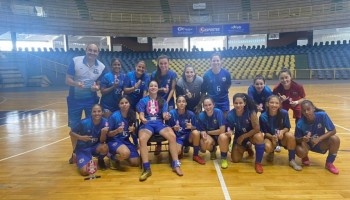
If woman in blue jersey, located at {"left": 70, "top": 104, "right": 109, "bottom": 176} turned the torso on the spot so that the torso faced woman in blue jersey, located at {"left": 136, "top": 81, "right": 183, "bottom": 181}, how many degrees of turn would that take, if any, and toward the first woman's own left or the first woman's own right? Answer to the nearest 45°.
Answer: approximately 90° to the first woman's own left

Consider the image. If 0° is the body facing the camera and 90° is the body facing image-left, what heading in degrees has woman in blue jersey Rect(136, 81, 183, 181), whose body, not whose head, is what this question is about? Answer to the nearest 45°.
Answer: approximately 0°

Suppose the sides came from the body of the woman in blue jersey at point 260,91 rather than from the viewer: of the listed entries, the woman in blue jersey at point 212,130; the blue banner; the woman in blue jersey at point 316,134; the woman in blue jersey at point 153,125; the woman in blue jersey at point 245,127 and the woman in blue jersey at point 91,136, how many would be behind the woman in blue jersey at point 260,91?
1

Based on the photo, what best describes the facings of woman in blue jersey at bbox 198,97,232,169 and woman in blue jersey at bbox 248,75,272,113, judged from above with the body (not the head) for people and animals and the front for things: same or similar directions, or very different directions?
same or similar directions

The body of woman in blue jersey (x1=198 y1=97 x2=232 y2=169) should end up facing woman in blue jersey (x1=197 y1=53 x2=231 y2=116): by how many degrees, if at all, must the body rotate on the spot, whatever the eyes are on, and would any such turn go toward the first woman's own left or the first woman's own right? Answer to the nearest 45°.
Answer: approximately 180°

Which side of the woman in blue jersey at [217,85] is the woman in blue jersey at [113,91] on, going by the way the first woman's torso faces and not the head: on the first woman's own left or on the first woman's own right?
on the first woman's own right

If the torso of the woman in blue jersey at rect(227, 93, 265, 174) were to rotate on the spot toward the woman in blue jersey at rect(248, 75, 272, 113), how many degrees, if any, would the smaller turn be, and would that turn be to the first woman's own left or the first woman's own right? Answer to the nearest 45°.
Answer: approximately 180°

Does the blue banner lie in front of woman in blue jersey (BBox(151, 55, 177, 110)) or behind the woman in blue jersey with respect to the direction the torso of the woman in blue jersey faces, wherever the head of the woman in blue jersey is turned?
behind

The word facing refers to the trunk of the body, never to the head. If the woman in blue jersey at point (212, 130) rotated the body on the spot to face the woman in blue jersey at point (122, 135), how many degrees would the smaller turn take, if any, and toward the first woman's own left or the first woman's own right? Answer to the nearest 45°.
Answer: approximately 90° to the first woman's own right

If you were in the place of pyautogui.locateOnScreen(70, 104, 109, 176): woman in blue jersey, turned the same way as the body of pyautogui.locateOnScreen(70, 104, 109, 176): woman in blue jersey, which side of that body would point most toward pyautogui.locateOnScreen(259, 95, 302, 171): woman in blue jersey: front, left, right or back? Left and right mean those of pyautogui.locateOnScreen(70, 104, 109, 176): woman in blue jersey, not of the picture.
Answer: left

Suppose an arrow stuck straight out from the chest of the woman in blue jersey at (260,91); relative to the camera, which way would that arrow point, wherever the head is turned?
toward the camera

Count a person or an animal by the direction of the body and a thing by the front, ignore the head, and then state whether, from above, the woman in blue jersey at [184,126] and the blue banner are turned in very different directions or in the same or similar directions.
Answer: same or similar directions

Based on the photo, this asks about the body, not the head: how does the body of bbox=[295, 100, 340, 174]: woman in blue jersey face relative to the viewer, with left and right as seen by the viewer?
facing the viewer and to the left of the viewer

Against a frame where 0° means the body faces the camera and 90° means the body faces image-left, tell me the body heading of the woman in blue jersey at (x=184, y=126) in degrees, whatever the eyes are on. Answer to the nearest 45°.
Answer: approximately 0°

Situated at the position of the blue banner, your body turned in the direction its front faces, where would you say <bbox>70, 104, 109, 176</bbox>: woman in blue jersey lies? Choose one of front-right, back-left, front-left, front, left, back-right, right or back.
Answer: front

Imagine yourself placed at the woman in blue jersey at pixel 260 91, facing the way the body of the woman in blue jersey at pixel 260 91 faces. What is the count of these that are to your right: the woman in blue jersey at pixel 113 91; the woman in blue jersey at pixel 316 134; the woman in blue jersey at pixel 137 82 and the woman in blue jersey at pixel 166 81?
3

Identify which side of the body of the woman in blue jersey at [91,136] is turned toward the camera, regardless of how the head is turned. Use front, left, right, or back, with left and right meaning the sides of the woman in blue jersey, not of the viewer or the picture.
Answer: front
